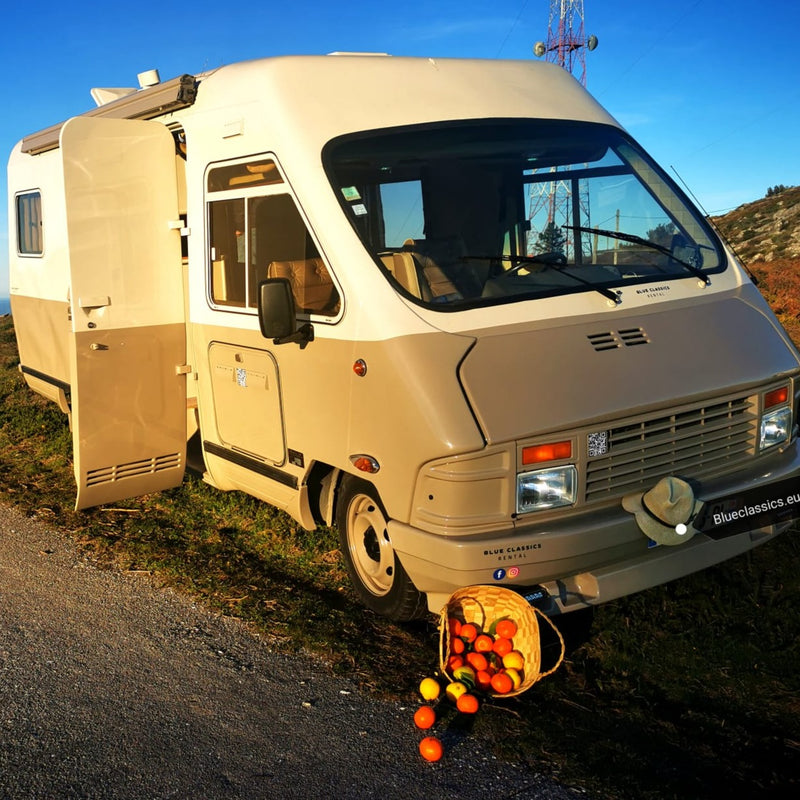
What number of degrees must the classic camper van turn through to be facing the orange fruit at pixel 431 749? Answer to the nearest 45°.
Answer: approximately 45° to its right

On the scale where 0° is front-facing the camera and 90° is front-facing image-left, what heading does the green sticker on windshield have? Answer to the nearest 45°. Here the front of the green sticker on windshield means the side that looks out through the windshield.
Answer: approximately 315°

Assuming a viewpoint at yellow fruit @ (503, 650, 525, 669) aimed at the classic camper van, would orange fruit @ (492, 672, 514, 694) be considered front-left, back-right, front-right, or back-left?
back-left

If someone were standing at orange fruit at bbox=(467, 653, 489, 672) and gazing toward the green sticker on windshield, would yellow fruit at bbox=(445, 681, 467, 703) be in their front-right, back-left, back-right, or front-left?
back-left
